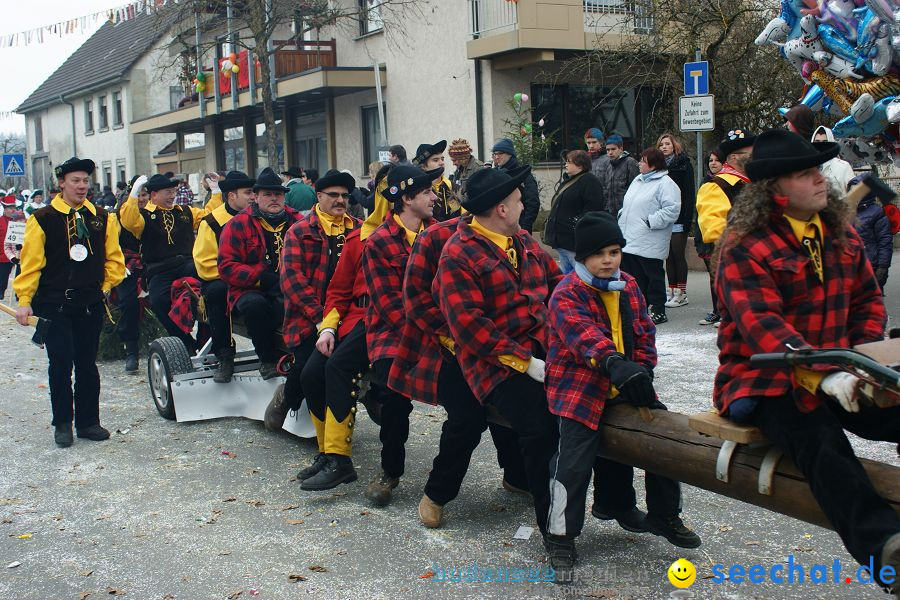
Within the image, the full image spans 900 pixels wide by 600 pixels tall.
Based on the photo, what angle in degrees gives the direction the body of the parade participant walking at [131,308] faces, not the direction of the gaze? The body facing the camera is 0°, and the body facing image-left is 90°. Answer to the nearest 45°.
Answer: approximately 315°

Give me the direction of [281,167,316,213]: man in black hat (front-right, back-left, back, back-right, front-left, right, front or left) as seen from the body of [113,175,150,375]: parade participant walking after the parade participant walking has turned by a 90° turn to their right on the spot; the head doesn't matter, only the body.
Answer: back

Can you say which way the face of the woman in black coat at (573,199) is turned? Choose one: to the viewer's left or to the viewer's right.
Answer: to the viewer's left

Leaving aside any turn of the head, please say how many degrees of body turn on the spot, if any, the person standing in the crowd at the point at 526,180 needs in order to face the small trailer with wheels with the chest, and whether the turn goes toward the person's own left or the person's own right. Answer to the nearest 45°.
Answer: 0° — they already face it

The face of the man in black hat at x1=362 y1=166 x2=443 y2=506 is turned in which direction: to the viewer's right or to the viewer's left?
to the viewer's right

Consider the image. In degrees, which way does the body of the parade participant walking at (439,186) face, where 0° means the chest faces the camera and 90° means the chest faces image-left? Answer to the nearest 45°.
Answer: approximately 315°

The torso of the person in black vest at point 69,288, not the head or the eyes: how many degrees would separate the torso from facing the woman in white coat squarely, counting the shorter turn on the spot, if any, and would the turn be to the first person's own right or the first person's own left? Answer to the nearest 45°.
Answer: approximately 90° to the first person's own left
